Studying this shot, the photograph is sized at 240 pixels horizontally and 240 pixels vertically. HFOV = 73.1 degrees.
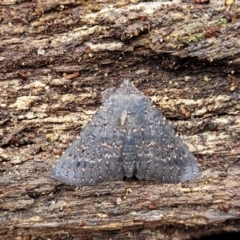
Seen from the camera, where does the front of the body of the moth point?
away from the camera
